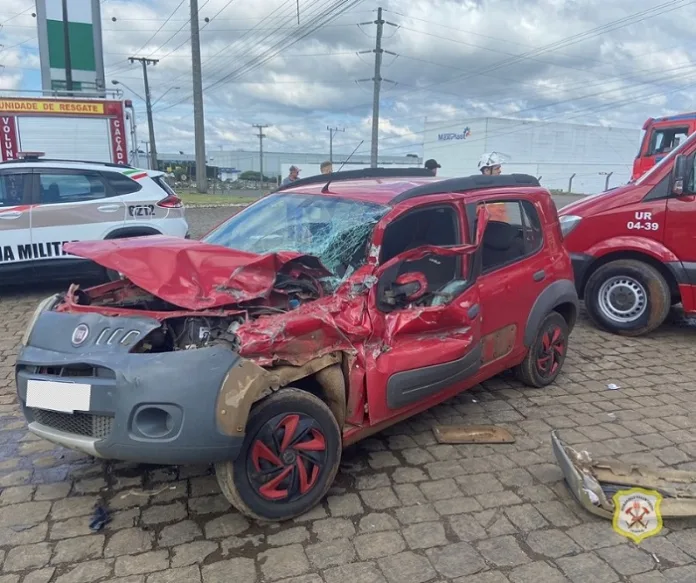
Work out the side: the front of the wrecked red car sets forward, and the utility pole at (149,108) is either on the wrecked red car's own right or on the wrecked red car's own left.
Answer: on the wrecked red car's own right

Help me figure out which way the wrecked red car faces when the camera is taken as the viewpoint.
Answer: facing the viewer and to the left of the viewer

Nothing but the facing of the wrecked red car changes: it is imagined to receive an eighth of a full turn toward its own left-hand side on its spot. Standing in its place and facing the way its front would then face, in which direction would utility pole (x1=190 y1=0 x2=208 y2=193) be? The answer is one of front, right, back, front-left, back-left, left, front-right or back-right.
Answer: back

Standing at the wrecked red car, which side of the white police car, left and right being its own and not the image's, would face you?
left

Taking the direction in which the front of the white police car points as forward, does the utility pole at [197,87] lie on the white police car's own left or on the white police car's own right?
on the white police car's own right

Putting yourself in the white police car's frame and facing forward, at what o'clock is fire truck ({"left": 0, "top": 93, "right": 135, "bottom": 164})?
The fire truck is roughly at 3 o'clock from the white police car.

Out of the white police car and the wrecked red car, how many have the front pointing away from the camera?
0

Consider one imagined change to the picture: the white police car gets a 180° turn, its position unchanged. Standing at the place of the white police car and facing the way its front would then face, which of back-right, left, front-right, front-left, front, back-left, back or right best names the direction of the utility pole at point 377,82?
front-left

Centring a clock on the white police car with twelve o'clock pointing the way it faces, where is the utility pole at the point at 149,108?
The utility pole is roughly at 3 o'clock from the white police car.

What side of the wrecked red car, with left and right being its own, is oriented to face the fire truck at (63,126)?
right

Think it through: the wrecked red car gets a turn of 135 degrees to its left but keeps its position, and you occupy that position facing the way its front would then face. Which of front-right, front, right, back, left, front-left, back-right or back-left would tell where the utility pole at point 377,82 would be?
left

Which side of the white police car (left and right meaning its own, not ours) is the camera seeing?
left
